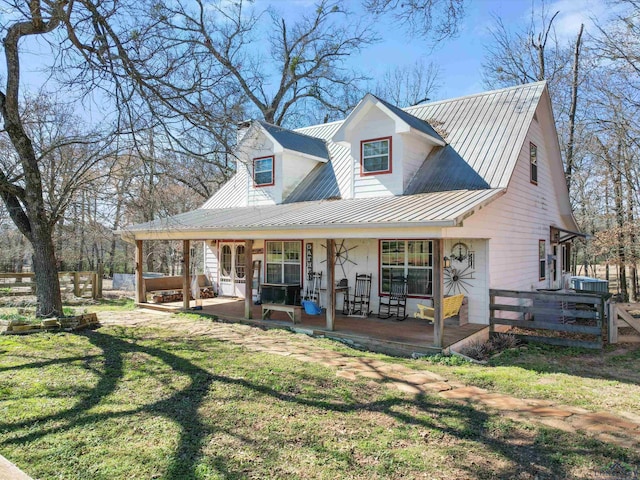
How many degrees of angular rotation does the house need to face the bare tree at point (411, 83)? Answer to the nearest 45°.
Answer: approximately 135° to its right

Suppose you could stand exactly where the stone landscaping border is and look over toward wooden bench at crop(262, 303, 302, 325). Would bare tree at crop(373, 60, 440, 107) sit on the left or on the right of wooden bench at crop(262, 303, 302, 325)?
left

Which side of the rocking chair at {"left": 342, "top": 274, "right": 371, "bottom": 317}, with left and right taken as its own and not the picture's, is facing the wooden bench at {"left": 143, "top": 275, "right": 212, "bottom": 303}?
right

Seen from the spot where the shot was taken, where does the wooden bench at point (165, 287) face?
facing the viewer and to the right of the viewer

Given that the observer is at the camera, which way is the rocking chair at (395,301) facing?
facing the viewer and to the left of the viewer

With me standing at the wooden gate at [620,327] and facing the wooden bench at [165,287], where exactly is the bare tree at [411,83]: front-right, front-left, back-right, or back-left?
front-right

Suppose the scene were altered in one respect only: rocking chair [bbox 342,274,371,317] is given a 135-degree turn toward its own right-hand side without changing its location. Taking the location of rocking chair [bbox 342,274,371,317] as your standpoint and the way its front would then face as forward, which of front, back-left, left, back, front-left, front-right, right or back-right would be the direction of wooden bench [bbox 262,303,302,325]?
back-left
